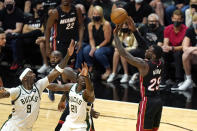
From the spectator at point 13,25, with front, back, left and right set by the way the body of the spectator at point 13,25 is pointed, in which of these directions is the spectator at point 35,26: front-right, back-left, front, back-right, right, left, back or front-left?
left

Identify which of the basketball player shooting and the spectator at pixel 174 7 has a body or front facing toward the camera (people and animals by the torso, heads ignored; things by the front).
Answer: the spectator

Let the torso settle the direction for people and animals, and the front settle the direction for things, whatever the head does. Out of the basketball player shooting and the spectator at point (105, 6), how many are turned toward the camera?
1

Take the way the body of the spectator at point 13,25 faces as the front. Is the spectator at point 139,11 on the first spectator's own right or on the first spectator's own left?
on the first spectator's own left

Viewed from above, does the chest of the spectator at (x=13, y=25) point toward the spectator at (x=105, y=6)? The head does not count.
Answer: no

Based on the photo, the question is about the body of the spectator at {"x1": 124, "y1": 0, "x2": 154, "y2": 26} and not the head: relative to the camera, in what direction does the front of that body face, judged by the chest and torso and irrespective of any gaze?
toward the camera

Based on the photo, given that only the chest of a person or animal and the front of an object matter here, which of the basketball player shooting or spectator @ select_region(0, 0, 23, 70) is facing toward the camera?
the spectator

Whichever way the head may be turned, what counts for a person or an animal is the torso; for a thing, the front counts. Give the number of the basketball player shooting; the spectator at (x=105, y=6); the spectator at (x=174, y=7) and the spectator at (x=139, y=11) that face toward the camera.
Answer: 3

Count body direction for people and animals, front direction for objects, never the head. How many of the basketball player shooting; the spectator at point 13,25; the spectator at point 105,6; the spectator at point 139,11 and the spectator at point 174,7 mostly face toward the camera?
4

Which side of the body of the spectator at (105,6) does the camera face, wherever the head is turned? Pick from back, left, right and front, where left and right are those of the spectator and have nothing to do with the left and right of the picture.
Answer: front

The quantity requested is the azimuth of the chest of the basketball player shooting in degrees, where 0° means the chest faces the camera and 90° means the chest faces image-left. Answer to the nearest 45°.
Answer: approximately 135°

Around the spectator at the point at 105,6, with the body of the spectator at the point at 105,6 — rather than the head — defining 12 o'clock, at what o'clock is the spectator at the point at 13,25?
the spectator at the point at 13,25 is roughly at 3 o'clock from the spectator at the point at 105,6.

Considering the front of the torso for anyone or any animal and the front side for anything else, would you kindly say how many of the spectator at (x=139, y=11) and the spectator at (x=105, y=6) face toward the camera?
2

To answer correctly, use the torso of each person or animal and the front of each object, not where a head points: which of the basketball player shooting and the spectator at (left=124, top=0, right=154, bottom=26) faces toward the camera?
the spectator

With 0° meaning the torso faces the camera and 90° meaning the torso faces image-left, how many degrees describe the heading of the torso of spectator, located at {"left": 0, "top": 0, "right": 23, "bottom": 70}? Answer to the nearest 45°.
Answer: approximately 0°

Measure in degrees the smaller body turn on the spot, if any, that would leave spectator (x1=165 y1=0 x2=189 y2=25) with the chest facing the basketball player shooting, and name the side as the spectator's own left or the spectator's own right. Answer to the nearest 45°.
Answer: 0° — they already face them

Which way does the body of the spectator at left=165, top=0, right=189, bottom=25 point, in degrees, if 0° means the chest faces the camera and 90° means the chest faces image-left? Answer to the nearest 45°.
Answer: approximately 0°

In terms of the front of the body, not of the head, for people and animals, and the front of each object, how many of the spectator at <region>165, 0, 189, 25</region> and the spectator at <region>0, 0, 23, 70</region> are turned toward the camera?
2

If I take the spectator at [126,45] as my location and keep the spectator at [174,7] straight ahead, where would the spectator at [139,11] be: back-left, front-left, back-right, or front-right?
front-left
